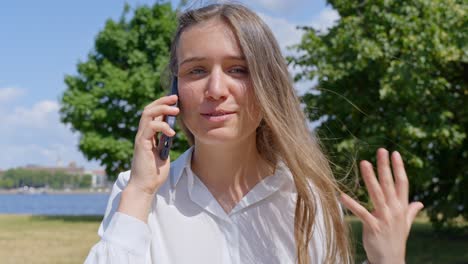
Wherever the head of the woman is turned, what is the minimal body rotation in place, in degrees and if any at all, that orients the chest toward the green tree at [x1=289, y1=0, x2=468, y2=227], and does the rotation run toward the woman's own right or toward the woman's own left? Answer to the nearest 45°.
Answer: approximately 180°

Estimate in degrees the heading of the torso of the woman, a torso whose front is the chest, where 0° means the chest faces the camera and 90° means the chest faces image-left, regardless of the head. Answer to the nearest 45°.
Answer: approximately 0°

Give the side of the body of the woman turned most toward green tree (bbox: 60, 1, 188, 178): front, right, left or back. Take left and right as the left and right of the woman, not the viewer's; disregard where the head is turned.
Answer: back
